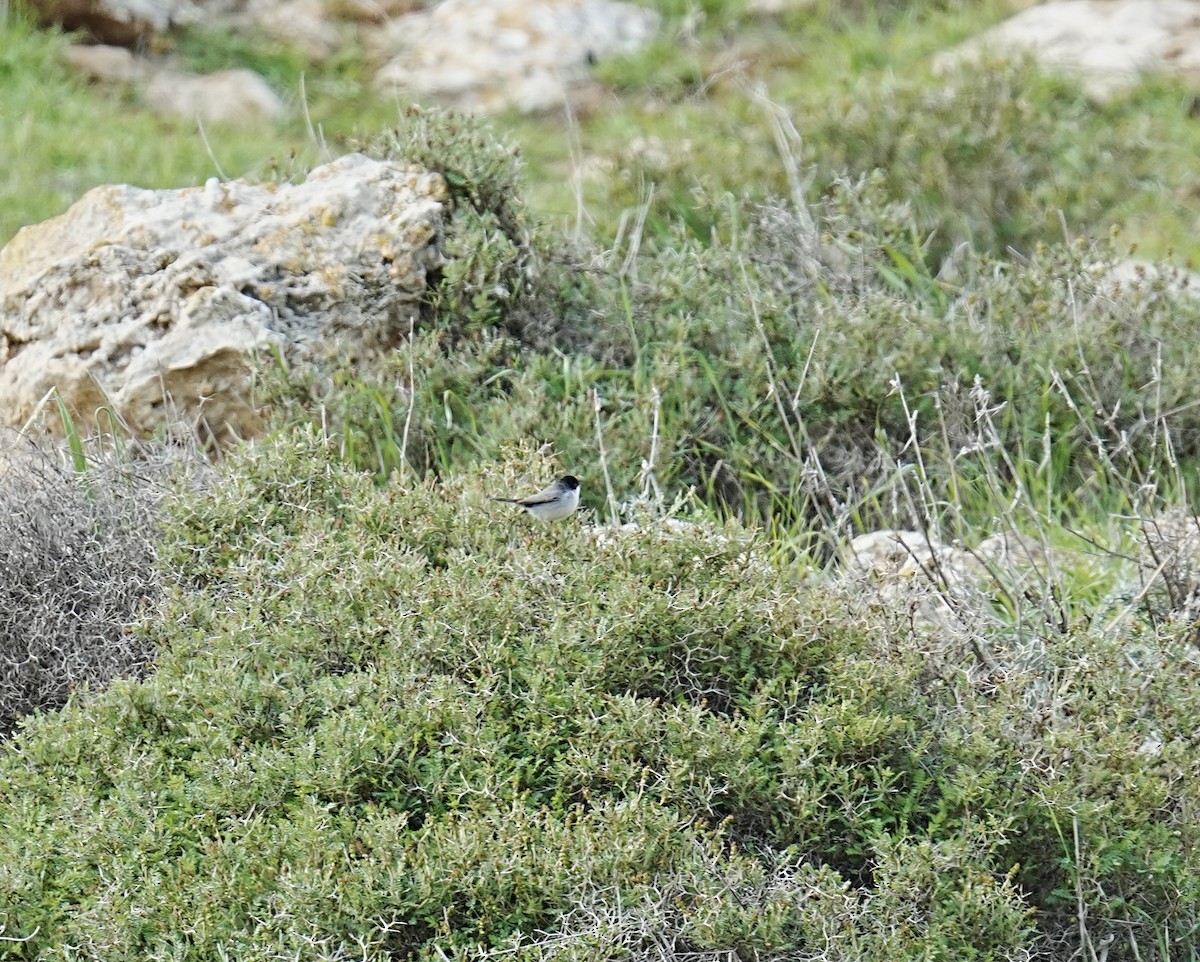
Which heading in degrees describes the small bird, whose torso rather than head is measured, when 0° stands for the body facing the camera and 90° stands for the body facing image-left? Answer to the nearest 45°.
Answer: approximately 270°

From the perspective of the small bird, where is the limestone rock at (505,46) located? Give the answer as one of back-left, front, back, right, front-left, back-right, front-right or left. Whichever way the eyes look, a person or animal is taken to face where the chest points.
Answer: left

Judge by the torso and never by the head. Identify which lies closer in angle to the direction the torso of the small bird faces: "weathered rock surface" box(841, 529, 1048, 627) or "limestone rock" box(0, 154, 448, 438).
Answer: the weathered rock surface

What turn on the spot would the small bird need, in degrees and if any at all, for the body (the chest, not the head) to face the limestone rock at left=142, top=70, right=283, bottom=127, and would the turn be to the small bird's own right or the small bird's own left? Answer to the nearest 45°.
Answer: approximately 90° to the small bird's own left

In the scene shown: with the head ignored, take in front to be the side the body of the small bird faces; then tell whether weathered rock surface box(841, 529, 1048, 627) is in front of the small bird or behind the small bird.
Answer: in front

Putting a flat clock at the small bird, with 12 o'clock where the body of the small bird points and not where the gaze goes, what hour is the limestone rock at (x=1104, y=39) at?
The limestone rock is roughly at 10 o'clock from the small bird.

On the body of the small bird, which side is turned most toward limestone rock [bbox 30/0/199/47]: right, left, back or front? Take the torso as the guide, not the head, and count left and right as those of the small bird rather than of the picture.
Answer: left
